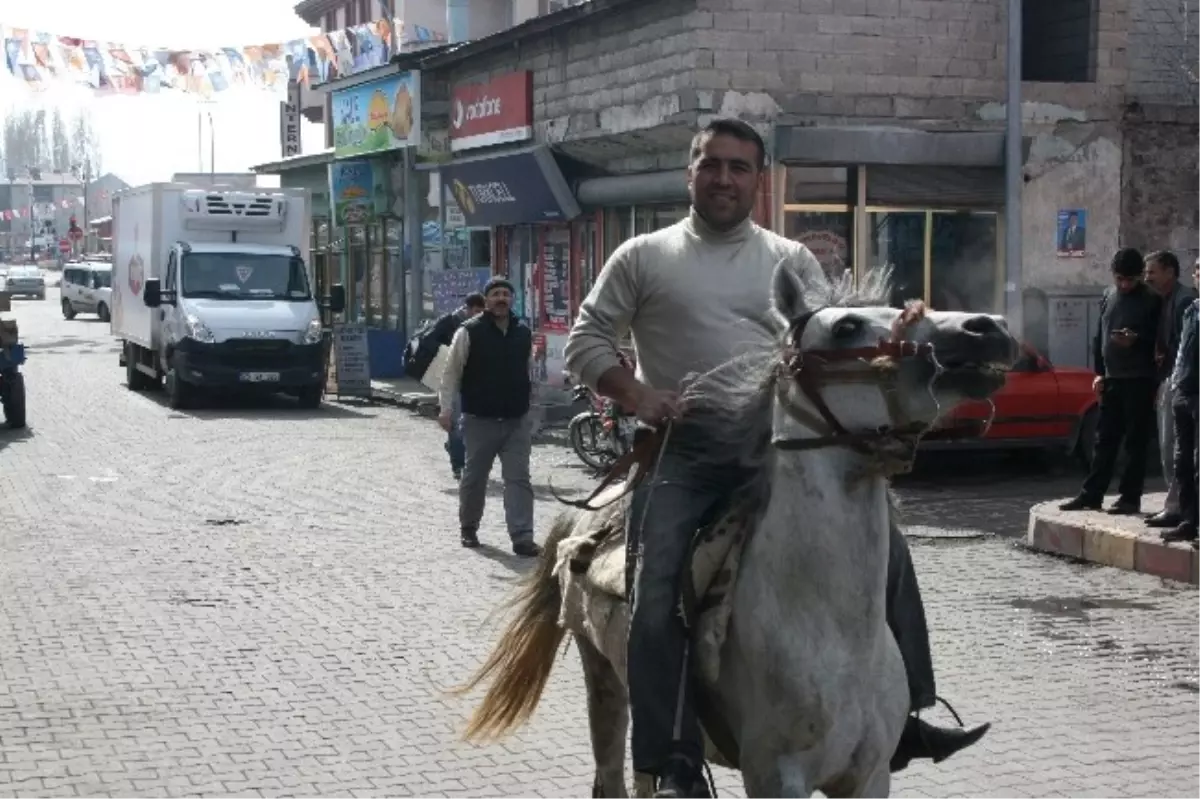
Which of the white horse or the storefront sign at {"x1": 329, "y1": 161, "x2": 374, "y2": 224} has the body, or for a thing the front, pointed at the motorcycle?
the storefront sign

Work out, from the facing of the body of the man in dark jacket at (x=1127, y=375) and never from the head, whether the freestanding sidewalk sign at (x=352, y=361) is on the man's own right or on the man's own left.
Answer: on the man's own right

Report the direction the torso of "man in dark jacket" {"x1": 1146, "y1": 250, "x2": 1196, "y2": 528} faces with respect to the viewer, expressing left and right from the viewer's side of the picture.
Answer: facing to the left of the viewer

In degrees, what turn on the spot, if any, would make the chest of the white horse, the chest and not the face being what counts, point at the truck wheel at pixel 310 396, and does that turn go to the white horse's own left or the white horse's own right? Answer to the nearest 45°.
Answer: approximately 135° to the white horse's own left

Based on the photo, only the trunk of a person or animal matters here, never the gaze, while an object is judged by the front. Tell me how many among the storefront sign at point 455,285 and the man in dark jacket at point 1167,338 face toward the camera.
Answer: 1
